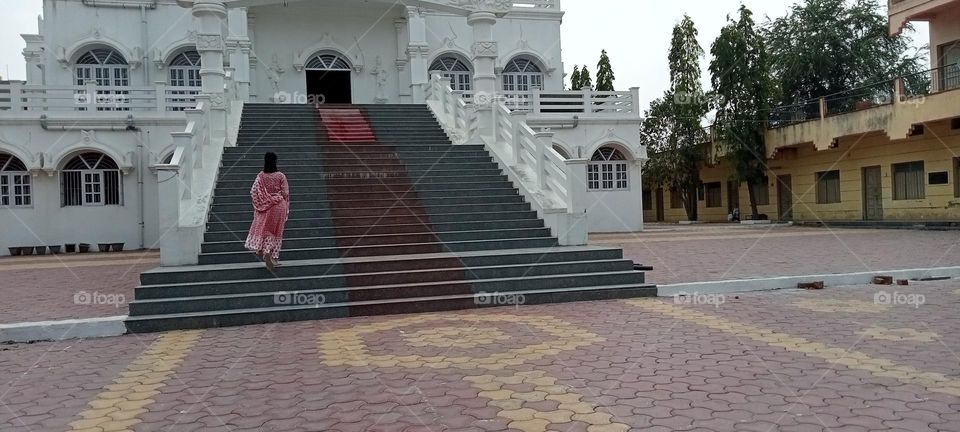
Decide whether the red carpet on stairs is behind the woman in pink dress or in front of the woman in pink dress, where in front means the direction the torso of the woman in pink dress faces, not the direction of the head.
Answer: in front

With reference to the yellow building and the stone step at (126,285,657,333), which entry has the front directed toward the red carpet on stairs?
the yellow building

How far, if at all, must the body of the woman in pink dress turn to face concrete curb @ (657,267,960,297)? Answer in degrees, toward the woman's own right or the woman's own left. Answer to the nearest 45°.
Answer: approximately 90° to the woman's own right

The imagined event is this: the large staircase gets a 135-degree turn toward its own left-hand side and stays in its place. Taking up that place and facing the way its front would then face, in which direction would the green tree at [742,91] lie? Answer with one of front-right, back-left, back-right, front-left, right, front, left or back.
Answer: front

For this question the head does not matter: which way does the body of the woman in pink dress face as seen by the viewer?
away from the camera

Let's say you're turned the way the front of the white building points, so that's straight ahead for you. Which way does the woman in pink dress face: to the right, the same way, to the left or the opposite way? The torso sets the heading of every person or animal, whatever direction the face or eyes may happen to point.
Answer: the opposite way

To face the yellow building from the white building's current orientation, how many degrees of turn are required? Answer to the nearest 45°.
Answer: approximately 90° to its left

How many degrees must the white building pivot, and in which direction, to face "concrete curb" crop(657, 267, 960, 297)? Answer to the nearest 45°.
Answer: approximately 45° to its left

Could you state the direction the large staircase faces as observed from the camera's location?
facing the viewer

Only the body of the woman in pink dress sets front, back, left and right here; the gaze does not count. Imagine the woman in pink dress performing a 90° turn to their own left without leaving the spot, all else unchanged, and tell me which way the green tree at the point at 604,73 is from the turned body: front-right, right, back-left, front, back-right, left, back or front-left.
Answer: back-right

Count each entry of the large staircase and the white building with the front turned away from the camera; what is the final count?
0

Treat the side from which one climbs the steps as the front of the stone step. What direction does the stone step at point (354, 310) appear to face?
toward the camera

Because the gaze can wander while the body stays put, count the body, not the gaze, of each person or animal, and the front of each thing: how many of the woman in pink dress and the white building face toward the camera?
1

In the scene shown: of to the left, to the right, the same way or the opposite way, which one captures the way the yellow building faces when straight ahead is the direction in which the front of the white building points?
to the right

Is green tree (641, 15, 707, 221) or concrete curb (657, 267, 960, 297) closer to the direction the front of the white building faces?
the concrete curb

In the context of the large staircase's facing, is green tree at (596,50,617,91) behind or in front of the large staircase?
behind

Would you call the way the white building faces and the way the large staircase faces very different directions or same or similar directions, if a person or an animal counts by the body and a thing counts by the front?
same or similar directions

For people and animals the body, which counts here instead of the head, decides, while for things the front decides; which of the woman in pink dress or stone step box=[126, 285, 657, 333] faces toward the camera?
the stone step

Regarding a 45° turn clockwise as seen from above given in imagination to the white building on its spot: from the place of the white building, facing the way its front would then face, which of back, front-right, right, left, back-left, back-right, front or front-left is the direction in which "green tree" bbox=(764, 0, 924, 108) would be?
back-left
